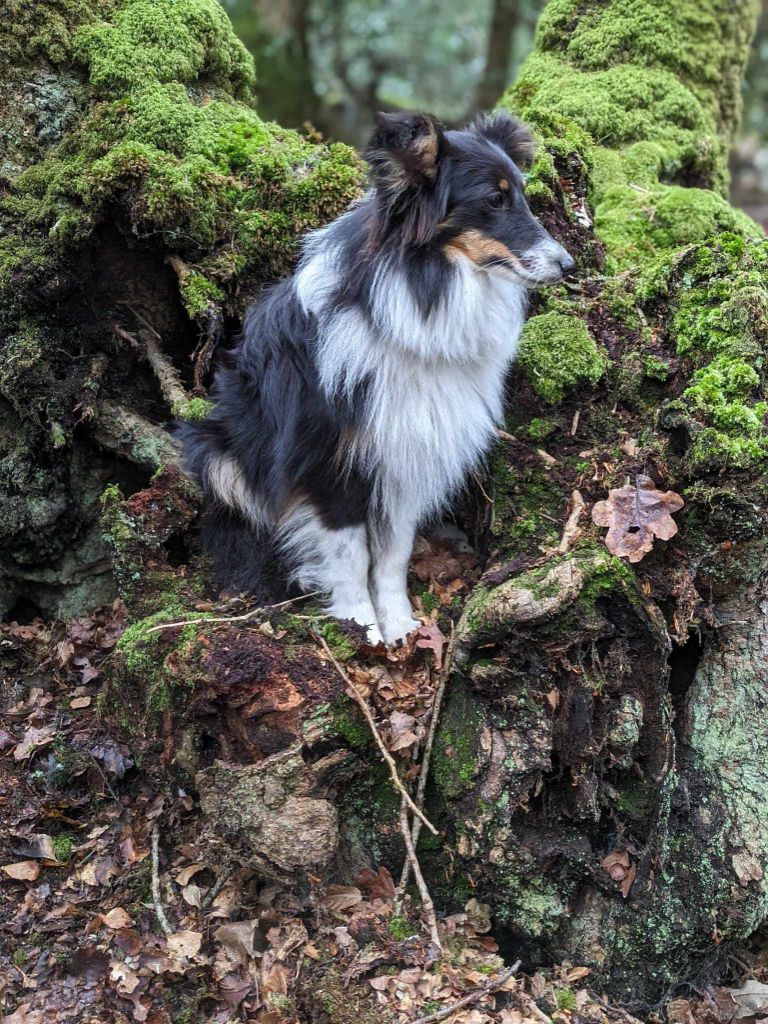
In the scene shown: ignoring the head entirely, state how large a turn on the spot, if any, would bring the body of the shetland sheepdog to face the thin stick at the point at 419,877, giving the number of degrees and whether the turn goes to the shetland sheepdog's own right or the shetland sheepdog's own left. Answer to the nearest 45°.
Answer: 0° — it already faces it

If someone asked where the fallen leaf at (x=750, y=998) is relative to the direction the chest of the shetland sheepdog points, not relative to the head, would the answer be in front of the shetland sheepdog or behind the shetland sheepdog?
in front

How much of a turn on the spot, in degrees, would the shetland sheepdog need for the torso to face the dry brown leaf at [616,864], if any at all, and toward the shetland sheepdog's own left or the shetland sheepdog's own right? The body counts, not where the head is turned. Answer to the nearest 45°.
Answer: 0° — it already faces it

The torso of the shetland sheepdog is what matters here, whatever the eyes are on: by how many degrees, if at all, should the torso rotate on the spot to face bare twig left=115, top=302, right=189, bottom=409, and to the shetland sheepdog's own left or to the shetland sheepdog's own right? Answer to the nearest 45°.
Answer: approximately 180°

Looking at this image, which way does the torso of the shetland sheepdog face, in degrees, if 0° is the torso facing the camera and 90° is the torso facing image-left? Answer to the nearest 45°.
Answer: approximately 315°

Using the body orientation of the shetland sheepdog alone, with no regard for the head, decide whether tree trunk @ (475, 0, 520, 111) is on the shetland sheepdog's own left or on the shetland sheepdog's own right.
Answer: on the shetland sheepdog's own left

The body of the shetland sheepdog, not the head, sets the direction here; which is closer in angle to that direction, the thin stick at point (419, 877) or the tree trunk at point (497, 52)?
the thin stick
